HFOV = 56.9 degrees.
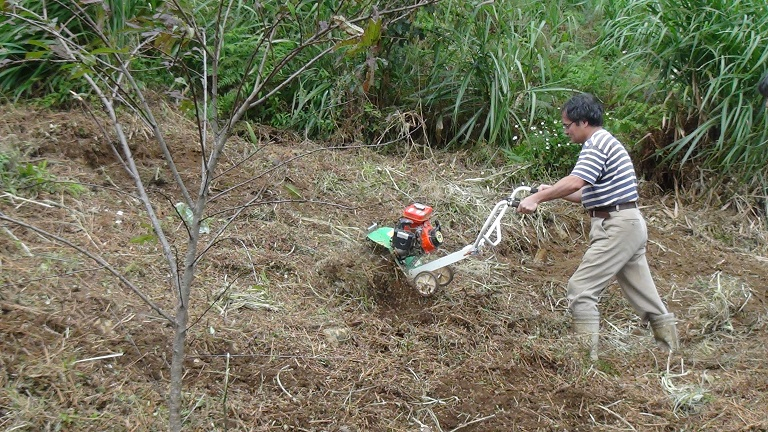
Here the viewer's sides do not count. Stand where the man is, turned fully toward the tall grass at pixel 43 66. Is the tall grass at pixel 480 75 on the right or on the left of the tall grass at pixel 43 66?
right

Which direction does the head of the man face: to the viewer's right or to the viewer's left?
to the viewer's left

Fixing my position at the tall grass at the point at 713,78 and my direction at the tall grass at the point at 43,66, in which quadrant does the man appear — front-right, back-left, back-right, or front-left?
front-left

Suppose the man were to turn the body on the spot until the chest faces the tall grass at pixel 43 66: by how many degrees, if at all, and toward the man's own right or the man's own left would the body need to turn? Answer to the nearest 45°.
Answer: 0° — they already face it

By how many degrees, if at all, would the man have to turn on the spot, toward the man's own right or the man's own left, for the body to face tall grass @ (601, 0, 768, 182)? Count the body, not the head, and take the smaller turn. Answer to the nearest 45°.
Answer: approximately 90° to the man's own right

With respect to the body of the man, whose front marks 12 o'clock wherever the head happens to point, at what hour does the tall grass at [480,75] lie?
The tall grass is roughly at 2 o'clock from the man.

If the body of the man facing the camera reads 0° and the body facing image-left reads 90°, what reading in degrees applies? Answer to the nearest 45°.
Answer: approximately 90°

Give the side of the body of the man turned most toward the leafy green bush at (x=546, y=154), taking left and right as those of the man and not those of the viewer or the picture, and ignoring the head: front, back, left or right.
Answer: right
